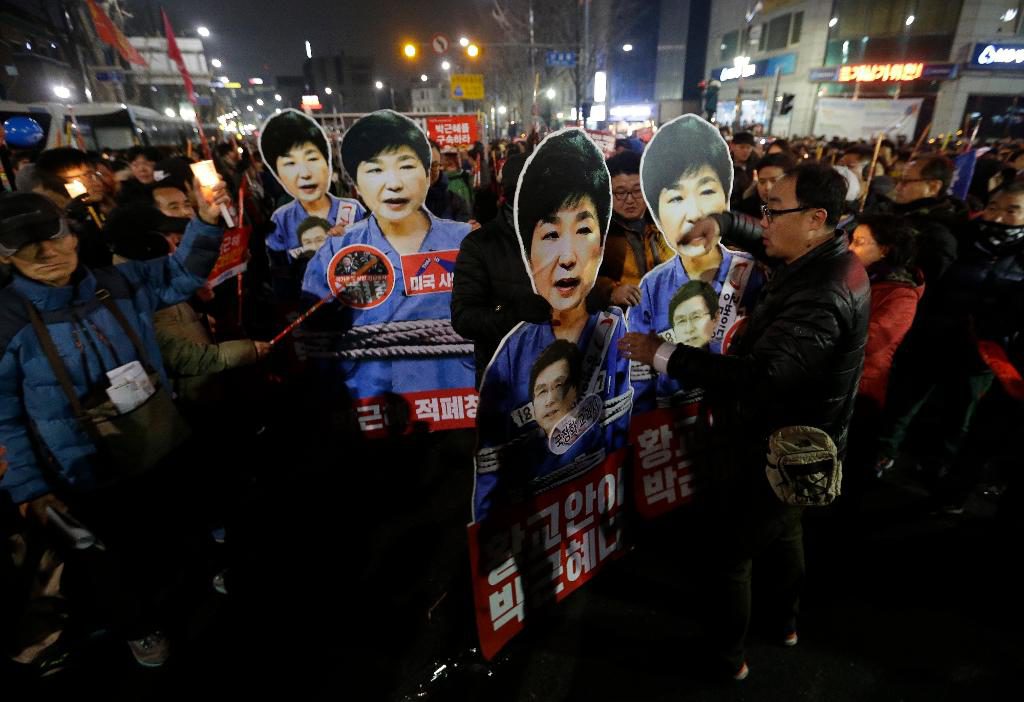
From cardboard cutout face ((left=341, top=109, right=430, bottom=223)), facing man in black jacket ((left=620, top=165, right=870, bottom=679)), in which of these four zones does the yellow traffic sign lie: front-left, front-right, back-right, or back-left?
back-left

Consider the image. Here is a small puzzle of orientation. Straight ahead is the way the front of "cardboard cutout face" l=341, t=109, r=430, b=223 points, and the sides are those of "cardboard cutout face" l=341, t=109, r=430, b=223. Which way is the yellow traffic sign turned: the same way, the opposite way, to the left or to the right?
the same way

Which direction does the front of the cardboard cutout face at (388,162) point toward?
toward the camera

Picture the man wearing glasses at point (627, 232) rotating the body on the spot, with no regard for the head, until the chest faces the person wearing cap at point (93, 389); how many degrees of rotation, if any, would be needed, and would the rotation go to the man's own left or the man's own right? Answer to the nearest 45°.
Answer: approximately 45° to the man's own right

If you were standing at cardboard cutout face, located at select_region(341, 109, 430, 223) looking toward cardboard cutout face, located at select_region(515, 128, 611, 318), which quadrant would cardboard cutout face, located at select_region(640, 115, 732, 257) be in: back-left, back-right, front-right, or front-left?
front-left

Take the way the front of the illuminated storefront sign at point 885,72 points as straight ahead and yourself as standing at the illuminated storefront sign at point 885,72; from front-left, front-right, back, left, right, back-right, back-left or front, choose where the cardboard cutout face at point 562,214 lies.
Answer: front

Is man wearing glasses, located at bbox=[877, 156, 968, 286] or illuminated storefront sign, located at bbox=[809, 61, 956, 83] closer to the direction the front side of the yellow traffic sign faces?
the man wearing glasses

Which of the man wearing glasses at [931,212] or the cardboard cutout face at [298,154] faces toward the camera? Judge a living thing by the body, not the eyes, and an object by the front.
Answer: the cardboard cutout face

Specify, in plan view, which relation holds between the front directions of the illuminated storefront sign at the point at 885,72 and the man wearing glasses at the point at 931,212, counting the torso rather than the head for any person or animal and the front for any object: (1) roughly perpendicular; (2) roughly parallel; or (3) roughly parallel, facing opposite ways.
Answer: roughly perpendicular

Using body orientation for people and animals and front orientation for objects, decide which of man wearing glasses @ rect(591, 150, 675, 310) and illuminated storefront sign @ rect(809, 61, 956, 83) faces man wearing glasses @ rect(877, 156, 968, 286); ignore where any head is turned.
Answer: the illuminated storefront sign

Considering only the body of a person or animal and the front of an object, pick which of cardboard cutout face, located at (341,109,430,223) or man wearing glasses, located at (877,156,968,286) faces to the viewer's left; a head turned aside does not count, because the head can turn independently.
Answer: the man wearing glasses

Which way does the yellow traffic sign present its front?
toward the camera

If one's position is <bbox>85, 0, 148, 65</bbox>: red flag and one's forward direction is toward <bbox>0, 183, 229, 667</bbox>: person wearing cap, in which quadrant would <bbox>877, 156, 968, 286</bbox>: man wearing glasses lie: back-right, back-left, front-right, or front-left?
front-left

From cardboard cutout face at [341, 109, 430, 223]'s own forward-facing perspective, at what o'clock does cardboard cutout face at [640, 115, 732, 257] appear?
cardboard cutout face at [640, 115, 732, 257] is roughly at 10 o'clock from cardboard cutout face at [341, 109, 430, 223].

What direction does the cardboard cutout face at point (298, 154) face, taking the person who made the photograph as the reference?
facing the viewer
